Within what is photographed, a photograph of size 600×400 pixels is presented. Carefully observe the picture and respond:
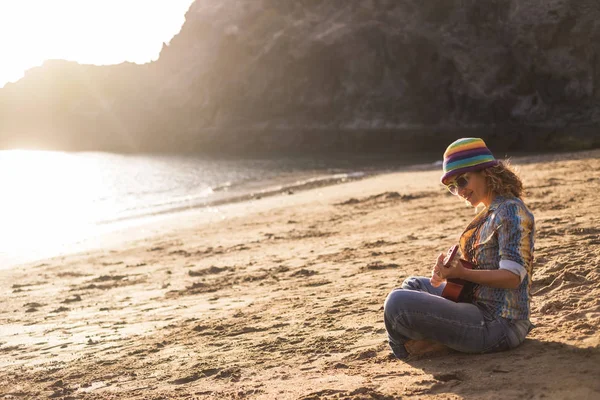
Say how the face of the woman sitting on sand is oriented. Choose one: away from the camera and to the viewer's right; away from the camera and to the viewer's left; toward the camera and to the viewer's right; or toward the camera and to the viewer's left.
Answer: toward the camera and to the viewer's left

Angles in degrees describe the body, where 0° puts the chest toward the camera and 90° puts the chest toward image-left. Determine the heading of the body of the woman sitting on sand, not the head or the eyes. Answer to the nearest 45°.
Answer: approximately 90°
